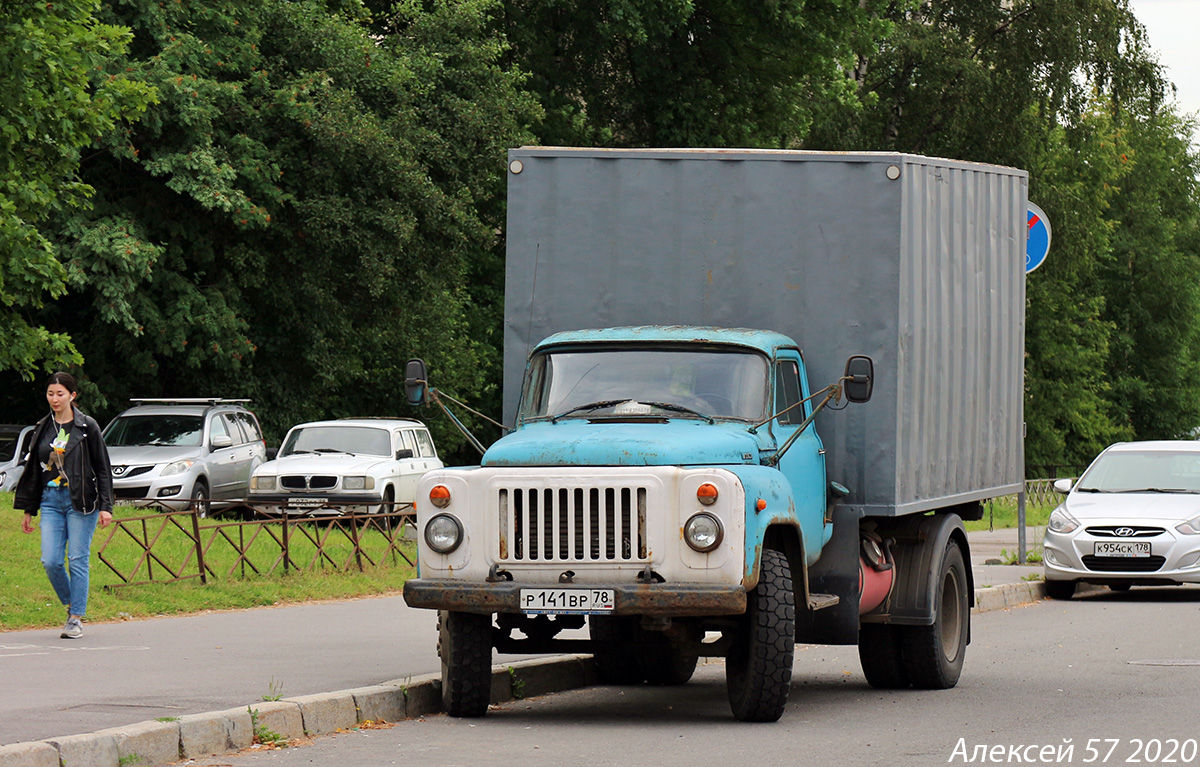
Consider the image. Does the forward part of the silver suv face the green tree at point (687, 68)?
no

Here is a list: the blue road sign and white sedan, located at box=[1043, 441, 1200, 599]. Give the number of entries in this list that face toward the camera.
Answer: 2

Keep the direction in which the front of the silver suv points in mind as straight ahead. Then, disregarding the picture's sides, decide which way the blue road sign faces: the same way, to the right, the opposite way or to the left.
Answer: the same way

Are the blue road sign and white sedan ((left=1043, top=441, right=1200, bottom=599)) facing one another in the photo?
no

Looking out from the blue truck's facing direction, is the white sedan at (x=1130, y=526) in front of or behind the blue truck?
behind

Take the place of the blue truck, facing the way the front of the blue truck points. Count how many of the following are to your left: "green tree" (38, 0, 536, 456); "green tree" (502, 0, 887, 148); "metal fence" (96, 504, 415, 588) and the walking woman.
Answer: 0

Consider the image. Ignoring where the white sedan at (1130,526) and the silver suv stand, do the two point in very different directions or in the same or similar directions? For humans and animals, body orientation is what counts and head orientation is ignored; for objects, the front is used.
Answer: same or similar directions

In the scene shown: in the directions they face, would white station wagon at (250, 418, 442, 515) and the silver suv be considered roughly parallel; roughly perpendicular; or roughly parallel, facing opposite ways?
roughly parallel

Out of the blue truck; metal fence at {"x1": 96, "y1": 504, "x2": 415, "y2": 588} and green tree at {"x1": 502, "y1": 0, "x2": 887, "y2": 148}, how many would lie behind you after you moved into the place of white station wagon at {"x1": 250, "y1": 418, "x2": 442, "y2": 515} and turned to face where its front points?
1

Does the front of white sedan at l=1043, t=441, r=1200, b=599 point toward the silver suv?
no

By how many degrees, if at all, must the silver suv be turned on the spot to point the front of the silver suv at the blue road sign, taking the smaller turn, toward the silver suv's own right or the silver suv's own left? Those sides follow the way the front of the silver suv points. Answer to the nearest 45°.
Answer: approximately 90° to the silver suv's own left

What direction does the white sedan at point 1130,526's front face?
toward the camera

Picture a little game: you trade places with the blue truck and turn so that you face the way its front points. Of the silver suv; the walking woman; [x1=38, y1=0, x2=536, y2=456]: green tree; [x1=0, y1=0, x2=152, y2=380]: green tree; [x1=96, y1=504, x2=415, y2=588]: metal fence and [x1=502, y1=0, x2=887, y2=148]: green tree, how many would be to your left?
0

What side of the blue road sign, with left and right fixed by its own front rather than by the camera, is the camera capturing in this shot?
front

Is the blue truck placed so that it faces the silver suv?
no

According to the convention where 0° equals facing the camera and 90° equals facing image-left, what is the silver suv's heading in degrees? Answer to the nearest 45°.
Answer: approximately 45°

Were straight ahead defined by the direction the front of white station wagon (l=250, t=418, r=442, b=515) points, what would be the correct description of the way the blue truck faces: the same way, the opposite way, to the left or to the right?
the same way

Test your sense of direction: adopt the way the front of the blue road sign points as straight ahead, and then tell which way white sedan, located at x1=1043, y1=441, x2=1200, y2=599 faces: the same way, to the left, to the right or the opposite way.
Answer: the same way

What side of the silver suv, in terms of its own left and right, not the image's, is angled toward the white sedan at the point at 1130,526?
left

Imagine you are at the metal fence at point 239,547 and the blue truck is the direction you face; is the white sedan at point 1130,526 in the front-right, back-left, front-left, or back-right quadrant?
front-left
